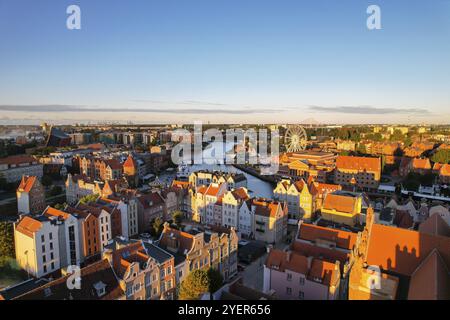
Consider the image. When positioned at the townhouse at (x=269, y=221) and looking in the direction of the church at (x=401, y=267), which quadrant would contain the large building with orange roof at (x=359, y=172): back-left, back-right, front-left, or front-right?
back-left

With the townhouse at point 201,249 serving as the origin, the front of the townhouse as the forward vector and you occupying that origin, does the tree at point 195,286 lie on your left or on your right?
on your right

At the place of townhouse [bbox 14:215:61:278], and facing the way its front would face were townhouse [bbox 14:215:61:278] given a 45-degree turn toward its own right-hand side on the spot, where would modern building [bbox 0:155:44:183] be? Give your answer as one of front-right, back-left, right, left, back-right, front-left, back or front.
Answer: back

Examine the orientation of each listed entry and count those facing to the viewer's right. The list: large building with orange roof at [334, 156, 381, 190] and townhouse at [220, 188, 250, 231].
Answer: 0
